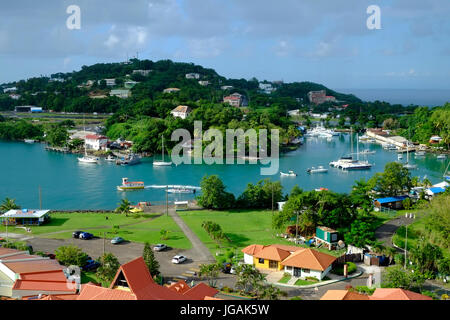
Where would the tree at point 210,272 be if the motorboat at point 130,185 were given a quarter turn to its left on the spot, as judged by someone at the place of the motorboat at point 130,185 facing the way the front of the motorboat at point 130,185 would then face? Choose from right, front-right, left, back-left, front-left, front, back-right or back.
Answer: front

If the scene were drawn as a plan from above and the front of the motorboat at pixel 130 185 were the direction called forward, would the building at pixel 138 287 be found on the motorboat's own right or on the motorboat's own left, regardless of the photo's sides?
on the motorboat's own left

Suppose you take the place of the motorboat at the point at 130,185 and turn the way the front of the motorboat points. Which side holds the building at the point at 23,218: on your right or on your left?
on your left

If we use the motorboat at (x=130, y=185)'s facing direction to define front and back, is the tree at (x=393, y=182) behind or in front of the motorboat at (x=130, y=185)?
behind

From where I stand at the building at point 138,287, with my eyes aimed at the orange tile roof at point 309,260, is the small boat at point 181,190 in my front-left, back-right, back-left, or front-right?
front-left

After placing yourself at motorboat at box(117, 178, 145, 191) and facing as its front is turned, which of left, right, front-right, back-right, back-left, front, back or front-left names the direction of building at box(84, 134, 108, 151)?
right

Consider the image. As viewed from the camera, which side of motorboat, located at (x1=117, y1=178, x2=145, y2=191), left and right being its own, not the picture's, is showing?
left

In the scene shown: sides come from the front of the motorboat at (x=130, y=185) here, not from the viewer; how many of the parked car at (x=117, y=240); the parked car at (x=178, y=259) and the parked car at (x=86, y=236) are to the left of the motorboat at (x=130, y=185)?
3

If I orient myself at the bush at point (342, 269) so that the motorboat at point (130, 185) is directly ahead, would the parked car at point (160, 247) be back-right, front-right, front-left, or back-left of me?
front-left

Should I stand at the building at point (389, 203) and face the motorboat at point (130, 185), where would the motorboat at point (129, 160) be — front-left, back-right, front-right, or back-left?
front-right
